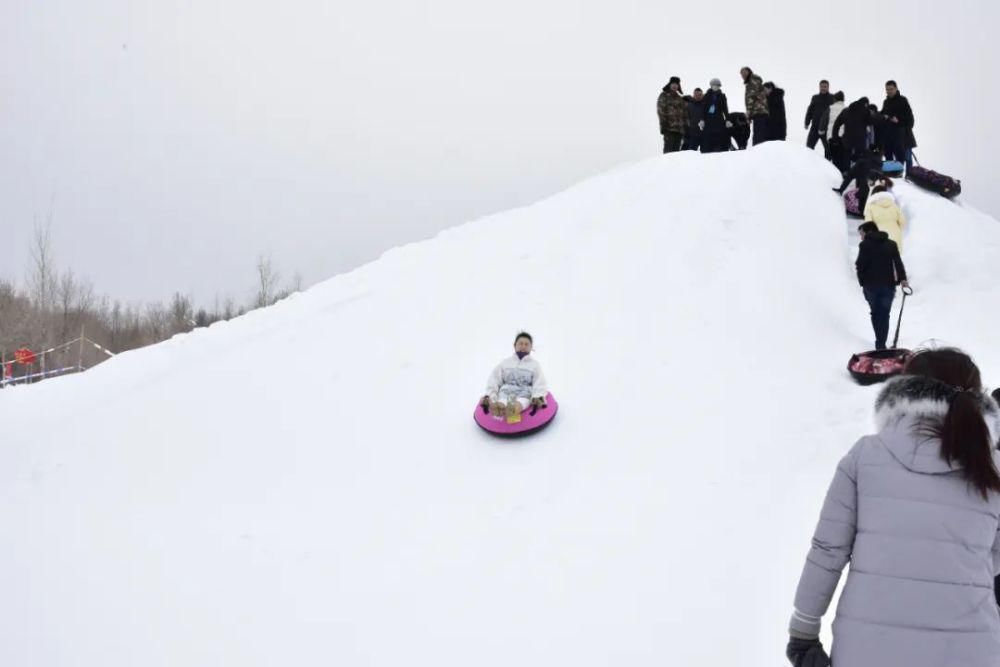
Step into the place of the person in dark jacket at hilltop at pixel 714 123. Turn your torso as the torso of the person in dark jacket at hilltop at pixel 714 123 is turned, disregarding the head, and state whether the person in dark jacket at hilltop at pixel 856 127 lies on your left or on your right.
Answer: on your left

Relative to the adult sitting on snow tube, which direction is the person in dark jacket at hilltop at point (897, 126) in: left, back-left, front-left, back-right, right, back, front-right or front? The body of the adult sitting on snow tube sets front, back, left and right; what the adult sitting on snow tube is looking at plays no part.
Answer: back-left

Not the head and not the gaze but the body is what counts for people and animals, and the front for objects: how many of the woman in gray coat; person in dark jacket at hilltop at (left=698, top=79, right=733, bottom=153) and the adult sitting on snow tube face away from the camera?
1

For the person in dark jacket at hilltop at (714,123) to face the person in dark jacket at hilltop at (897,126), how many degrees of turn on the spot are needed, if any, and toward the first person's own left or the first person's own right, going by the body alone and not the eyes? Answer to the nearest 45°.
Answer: approximately 90° to the first person's own left

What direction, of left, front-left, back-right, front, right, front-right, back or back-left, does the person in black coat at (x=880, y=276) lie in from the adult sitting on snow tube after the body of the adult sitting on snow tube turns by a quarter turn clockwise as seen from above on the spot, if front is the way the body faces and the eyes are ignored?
back

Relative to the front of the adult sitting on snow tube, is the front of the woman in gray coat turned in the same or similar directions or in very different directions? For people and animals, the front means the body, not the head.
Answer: very different directions

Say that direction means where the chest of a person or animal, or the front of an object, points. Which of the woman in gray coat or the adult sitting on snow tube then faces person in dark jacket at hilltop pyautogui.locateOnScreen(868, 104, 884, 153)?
the woman in gray coat

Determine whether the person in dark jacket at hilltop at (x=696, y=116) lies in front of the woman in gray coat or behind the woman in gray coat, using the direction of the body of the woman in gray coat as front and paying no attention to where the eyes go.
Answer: in front

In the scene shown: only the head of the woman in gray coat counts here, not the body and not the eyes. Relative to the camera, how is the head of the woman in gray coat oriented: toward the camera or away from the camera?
away from the camera

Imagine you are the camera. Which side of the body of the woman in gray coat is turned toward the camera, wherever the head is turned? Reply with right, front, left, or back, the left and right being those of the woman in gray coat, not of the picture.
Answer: back

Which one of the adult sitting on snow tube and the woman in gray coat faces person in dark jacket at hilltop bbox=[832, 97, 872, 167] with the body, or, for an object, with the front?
the woman in gray coat

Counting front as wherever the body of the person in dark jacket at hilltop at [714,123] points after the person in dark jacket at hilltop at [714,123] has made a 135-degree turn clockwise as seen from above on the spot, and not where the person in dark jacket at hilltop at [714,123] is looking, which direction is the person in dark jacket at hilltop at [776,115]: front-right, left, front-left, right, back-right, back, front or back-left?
right

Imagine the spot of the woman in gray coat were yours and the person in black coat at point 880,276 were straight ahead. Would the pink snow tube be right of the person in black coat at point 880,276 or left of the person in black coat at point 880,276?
left
